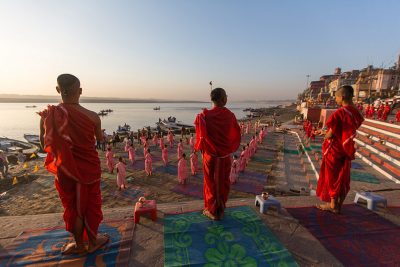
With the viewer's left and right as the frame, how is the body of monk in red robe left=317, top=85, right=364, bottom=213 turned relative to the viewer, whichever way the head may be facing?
facing away from the viewer and to the left of the viewer

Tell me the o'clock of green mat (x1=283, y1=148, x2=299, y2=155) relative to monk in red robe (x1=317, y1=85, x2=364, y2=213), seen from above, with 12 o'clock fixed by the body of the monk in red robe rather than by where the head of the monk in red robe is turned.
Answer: The green mat is roughly at 1 o'clock from the monk in red robe.

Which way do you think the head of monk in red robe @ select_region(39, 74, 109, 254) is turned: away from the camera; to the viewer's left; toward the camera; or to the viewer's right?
away from the camera

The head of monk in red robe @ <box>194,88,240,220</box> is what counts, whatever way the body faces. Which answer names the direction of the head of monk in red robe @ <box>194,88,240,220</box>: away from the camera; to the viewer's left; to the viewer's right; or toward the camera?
away from the camera

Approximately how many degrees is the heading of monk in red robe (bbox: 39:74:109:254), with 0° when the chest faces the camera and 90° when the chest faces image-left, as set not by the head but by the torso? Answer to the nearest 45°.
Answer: approximately 180°
